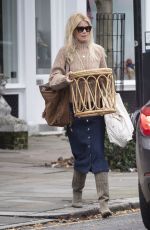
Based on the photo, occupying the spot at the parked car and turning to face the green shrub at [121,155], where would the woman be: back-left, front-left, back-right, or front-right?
front-left

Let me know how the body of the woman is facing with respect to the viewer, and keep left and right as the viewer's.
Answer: facing the viewer

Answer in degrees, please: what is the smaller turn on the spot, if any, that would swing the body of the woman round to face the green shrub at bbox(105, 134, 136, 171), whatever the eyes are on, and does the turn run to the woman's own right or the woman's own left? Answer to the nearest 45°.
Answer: approximately 180°

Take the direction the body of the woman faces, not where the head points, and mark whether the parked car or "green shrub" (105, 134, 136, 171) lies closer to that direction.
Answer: the parked car

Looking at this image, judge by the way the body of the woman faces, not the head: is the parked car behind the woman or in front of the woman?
in front
